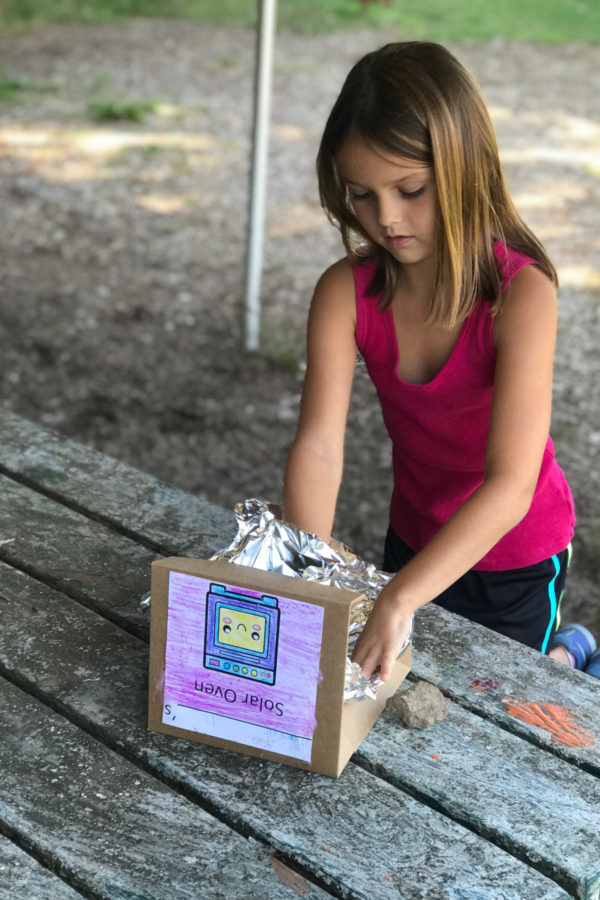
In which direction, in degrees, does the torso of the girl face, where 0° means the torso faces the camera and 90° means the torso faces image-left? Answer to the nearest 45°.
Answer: approximately 45°

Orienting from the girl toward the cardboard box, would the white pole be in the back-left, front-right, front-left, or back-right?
back-right

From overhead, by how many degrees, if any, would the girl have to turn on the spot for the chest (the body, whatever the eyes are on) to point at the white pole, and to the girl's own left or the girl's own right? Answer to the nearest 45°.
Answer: approximately 135° to the girl's own right

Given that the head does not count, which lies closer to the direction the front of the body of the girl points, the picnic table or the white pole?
the picnic table
